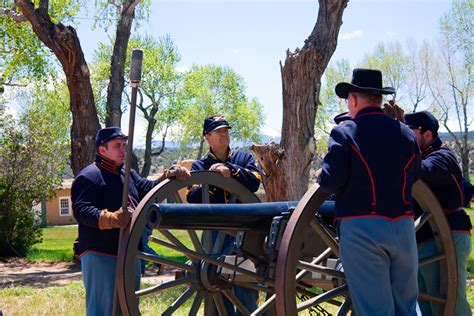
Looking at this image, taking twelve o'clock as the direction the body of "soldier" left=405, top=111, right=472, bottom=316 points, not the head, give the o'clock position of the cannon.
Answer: The cannon is roughly at 11 o'clock from the soldier.

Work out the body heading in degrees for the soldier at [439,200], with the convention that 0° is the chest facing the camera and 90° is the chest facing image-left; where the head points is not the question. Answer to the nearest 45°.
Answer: approximately 90°

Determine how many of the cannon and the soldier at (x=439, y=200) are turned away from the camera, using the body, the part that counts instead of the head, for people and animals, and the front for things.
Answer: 0

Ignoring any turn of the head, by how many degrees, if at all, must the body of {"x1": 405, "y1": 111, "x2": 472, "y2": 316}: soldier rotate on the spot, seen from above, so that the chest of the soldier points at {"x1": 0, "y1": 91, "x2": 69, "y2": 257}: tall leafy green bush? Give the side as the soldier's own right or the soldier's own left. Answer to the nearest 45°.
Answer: approximately 45° to the soldier's own right

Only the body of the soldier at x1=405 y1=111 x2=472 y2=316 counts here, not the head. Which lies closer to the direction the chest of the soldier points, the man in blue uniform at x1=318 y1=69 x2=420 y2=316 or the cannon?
the cannon

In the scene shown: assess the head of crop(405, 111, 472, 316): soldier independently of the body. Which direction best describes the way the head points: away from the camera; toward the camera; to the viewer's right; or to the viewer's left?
to the viewer's left

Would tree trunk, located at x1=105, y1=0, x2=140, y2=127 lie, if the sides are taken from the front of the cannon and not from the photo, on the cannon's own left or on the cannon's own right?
on the cannon's own right

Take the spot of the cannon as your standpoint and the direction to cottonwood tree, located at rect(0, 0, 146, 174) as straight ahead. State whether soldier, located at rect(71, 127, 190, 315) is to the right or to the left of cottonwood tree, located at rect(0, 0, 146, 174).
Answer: left

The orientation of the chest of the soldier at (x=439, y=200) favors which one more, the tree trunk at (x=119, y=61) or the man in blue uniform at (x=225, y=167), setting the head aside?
the man in blue uniform
